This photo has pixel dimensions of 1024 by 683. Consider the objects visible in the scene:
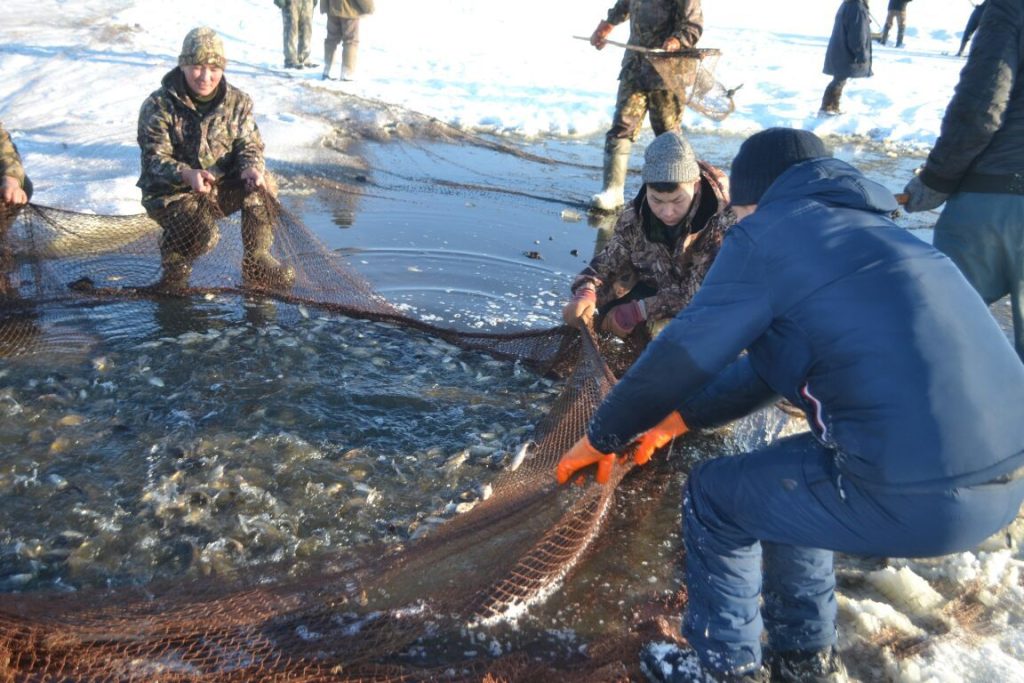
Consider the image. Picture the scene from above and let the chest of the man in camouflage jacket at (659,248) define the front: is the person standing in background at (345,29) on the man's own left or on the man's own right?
on the man's own right

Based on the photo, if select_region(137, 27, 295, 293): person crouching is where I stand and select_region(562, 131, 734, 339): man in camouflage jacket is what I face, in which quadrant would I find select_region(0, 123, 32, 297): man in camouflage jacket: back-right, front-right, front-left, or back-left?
back-right

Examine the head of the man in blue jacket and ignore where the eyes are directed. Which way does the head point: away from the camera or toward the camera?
away from the camera

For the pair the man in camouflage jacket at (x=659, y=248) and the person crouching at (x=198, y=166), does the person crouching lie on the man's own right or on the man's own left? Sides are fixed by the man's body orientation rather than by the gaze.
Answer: on the man's own right

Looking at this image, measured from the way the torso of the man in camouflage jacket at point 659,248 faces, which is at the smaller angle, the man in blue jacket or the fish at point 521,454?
the fish
